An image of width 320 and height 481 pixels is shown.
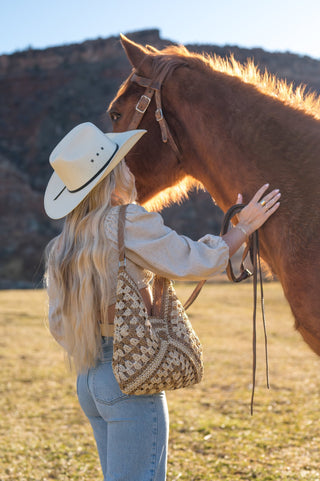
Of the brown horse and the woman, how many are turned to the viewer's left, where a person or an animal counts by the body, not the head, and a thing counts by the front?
1

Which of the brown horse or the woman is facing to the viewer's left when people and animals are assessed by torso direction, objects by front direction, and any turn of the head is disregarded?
the brown horse

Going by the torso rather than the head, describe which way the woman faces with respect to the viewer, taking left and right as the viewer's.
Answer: facing away from the viewer and to the right of the viewer

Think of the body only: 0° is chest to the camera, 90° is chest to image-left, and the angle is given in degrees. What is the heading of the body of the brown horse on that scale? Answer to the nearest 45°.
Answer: approximately 90°
